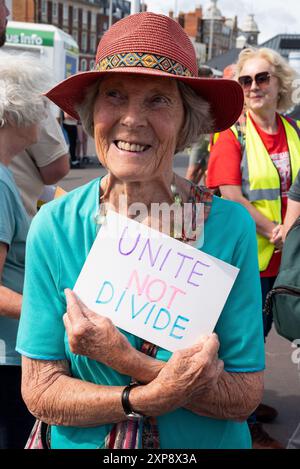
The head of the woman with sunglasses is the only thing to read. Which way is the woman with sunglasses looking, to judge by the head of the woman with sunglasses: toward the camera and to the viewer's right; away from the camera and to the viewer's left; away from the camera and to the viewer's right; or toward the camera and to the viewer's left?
toward the camera and to the viewer's left

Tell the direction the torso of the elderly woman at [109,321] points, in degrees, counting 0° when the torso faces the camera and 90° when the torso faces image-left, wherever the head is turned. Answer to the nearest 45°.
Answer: approximately 0°

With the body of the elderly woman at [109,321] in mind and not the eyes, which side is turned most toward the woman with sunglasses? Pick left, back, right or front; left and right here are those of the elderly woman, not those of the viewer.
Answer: back

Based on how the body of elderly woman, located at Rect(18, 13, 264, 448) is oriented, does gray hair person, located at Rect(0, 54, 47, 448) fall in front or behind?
behind
